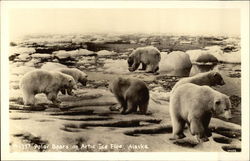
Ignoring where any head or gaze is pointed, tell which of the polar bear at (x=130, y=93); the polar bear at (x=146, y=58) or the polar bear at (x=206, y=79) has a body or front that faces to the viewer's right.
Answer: the polar bear at (x=206, y=79)

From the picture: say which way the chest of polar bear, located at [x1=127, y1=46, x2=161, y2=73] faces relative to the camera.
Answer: to the viewer's left

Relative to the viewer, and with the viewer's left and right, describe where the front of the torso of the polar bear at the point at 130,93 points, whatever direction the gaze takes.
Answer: facing away from the viewer and to the left of the viewer

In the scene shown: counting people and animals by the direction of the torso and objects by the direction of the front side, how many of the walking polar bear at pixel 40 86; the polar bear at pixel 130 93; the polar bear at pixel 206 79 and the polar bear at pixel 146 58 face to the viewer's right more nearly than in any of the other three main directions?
2

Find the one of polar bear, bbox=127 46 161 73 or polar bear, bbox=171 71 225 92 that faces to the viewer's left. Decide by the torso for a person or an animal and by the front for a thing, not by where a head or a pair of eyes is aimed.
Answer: polar bear, bbox=127 46 161 73

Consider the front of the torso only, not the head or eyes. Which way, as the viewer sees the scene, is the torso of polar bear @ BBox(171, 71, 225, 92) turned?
to the viewer's right

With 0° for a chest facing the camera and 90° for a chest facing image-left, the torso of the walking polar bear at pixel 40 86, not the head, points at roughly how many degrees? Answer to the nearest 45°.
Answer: approximately 270°
